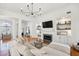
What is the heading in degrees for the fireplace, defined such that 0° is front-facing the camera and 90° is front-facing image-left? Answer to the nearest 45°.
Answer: approximately 45°

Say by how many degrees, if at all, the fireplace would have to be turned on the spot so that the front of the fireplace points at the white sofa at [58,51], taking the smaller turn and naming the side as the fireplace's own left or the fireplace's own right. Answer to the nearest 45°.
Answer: approximately 45° to the fireplace's own left
